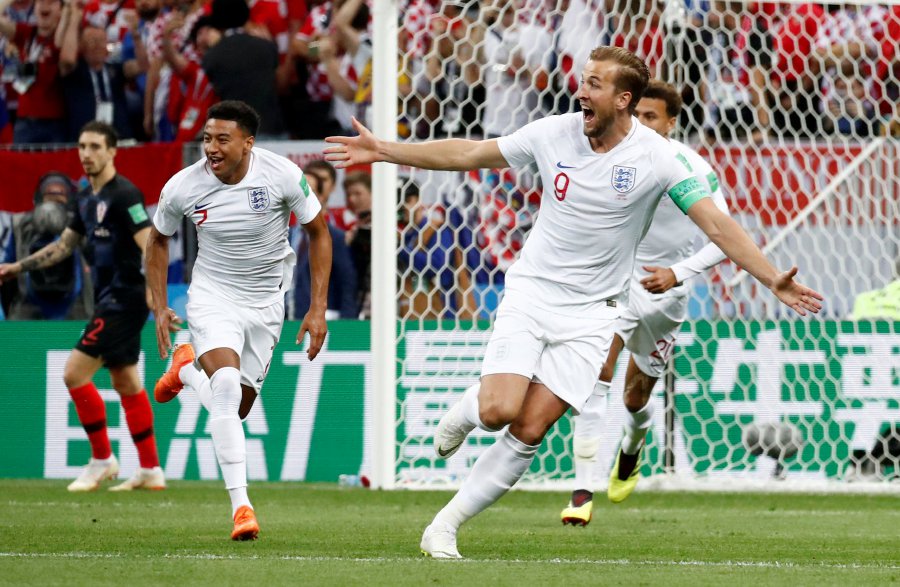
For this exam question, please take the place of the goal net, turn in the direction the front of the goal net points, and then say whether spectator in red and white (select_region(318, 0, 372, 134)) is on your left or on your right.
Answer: on your right

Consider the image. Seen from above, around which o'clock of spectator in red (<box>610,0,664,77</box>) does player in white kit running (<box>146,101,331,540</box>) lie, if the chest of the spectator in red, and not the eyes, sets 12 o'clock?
The player in white kit running is roughly at 1 o'clock from the spectator in red.

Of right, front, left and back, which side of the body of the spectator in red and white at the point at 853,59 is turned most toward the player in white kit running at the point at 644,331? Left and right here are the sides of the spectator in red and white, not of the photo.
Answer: front

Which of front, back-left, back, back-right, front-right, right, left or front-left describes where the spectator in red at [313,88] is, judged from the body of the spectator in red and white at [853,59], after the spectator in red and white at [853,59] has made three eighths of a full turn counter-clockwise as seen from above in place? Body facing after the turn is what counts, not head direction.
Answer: back-left

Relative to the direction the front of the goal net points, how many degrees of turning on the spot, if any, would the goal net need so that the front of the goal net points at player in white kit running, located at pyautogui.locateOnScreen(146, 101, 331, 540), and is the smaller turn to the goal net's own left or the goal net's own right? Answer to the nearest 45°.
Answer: approximately 45° to the goal net's own right

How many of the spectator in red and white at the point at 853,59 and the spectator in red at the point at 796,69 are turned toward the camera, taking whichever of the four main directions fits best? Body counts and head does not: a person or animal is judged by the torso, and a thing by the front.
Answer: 2

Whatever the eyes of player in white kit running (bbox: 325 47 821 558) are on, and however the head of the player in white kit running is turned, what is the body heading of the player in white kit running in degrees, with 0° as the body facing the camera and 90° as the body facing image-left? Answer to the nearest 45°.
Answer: approximately 45°

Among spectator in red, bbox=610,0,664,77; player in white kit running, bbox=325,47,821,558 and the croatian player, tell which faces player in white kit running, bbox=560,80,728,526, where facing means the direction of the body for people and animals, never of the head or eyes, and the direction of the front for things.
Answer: the spectator in red

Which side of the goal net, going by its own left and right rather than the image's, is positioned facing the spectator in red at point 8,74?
right

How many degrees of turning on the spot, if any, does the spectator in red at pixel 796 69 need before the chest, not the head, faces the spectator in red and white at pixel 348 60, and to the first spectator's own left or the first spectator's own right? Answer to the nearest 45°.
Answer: approximately 90° to the first spectator's own right

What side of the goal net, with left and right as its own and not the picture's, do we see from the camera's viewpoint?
front

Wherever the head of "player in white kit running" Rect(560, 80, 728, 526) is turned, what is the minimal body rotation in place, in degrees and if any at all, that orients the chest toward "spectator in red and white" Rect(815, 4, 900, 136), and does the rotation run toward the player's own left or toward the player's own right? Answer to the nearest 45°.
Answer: approximately 180°

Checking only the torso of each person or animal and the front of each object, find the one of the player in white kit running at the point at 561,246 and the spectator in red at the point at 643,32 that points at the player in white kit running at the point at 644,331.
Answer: the spectator in red

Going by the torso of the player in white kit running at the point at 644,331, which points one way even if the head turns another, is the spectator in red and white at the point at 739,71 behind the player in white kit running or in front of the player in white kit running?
behind

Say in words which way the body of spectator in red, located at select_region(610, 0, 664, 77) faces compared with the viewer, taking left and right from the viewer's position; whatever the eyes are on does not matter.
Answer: facing the viewer
